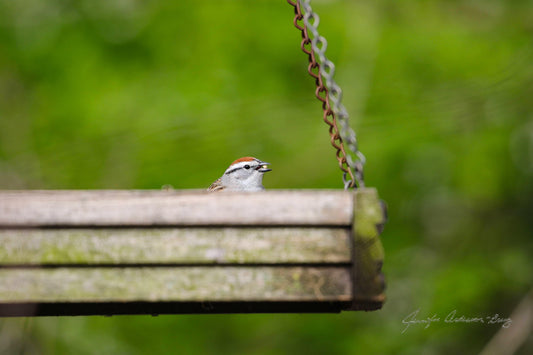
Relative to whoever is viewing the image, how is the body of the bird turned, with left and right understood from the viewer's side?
facing to the right of the viewer
